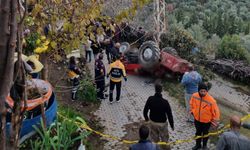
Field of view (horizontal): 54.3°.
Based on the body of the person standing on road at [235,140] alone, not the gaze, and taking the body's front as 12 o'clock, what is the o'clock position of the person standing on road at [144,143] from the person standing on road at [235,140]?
the person standing on road at [144,143] is roughly at 8 o'clock from the person standing on road at [235,140].

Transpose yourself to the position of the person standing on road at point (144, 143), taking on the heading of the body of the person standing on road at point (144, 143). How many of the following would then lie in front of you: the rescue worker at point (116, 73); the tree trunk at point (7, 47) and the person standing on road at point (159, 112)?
2

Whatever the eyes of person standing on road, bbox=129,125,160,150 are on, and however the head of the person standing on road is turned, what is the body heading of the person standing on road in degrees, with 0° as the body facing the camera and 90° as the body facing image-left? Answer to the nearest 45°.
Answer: approximately 180°

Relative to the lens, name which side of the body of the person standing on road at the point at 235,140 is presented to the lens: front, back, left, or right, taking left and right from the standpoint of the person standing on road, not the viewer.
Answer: back
